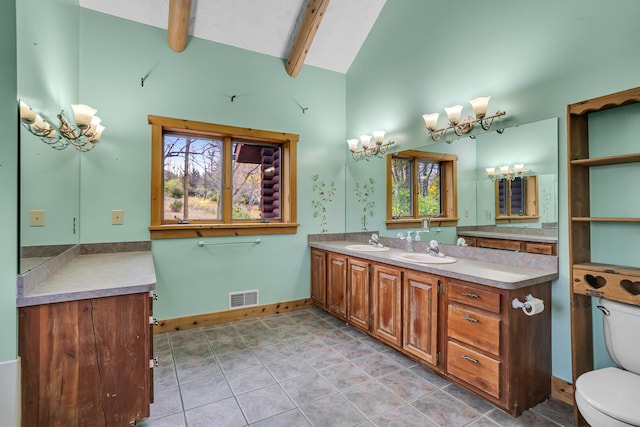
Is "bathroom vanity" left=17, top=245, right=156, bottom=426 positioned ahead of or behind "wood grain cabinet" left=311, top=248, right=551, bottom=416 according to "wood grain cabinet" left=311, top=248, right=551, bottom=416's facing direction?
ahead

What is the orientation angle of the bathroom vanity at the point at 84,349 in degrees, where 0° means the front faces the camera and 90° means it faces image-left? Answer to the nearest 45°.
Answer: approximately 270°

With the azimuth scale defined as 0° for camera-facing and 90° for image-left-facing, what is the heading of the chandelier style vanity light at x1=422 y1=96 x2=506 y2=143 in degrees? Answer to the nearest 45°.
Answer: approximately 45°

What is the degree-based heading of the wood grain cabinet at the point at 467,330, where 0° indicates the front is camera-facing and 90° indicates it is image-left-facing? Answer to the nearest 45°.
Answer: approximately 45°

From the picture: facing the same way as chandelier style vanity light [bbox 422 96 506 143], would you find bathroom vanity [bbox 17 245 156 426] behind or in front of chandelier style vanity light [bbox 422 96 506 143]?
in front
